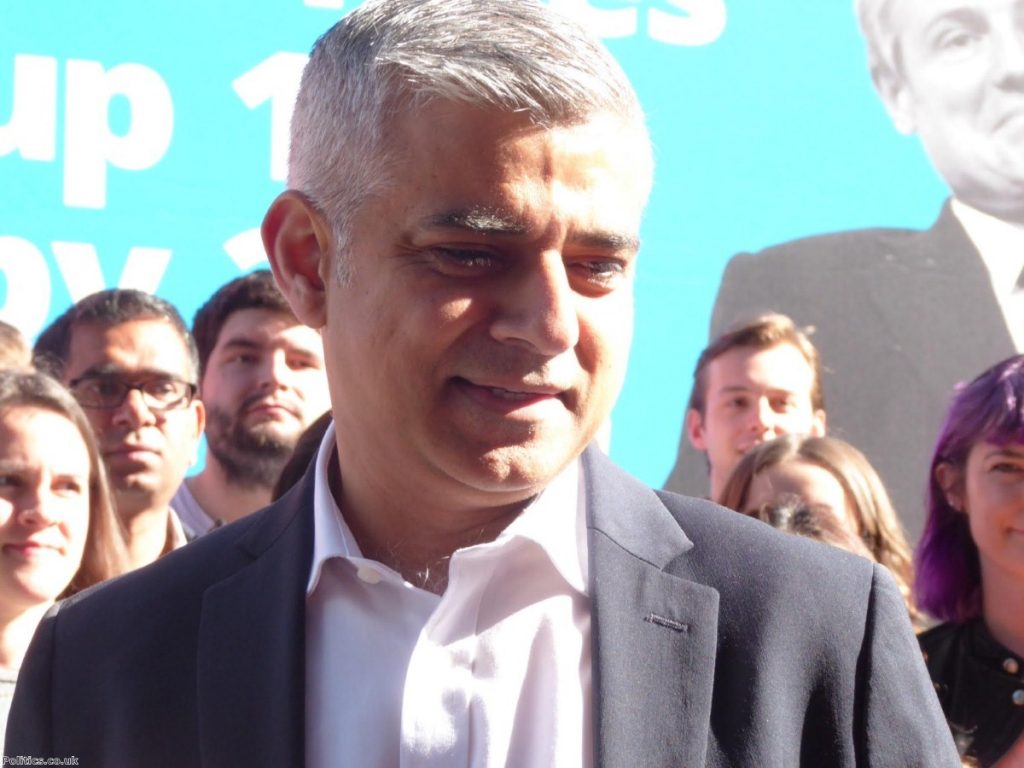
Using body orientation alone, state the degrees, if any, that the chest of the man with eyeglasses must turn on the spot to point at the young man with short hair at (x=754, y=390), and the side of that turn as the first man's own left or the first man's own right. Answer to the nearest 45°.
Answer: approximately 90° to the first man's own left

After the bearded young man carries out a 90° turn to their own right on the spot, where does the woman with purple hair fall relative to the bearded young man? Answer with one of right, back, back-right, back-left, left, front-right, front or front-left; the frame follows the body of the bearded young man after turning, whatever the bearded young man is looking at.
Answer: back-left

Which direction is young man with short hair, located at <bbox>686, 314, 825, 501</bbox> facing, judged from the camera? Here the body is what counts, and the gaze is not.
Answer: toward the camera

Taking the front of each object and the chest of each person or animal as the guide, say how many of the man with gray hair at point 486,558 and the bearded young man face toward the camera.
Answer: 2

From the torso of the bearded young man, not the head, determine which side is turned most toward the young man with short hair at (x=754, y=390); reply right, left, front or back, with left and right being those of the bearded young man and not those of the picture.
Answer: left

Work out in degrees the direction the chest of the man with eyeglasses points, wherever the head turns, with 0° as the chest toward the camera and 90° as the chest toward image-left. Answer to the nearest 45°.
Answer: approximately 0°

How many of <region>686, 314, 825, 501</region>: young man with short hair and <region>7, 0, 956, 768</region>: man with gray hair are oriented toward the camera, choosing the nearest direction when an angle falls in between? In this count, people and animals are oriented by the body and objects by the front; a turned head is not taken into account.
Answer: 2

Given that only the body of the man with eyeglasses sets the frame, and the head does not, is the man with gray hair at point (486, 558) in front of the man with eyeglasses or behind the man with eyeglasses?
in front

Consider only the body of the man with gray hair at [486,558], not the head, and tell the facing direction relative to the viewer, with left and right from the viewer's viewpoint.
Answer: facing the viewer
